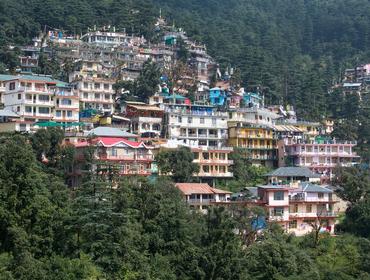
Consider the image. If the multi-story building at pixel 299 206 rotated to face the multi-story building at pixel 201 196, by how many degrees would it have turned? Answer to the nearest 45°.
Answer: approximately 90° to its right

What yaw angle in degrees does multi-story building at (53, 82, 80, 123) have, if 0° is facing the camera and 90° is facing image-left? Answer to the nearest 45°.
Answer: approximately 0°

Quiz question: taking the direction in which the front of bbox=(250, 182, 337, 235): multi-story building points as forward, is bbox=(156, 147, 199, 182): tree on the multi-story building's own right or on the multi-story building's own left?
on the multi-story building's own right

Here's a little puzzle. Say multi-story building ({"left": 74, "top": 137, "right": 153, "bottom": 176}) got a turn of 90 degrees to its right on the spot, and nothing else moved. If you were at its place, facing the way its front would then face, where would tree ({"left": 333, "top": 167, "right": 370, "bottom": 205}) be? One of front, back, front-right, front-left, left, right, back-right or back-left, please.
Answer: back

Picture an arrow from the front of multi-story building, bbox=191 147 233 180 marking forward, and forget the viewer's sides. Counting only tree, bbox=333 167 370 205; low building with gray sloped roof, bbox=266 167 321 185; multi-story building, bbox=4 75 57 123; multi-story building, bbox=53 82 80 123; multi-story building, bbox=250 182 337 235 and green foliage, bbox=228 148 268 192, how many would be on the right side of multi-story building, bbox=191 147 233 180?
2

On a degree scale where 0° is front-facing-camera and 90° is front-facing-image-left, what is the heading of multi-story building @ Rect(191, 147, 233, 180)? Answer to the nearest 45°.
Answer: approximately 0°

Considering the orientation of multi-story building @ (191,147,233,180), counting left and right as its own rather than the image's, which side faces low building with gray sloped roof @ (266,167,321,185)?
left

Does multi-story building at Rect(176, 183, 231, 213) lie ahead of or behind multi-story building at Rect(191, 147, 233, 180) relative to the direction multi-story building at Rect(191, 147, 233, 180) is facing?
ahead

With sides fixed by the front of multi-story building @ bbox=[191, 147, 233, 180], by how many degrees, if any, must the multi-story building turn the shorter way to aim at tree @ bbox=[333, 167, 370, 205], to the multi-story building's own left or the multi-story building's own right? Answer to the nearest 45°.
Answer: approximately 90° to the multi-story building's own left
